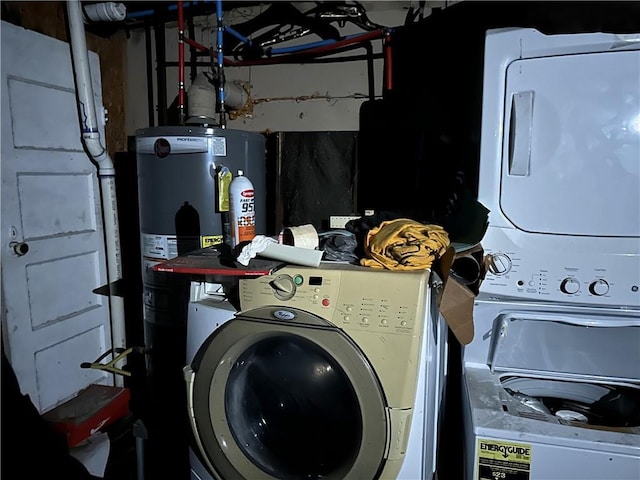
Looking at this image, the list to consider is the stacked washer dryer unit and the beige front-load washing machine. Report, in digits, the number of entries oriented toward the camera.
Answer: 2

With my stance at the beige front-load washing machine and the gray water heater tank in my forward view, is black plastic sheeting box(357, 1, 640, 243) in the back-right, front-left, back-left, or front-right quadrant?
front-right

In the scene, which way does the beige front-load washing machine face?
toward the camera

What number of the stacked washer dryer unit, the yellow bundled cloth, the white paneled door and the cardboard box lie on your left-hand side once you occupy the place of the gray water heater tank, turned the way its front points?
3

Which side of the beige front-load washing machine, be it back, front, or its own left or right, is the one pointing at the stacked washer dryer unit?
left

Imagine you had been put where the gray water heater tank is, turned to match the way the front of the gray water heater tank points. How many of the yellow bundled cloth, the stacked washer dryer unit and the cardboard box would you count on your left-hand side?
3

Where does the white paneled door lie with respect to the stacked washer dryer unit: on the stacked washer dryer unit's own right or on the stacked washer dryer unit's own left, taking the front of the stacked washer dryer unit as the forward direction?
on the stacked washer dryer unit's own right

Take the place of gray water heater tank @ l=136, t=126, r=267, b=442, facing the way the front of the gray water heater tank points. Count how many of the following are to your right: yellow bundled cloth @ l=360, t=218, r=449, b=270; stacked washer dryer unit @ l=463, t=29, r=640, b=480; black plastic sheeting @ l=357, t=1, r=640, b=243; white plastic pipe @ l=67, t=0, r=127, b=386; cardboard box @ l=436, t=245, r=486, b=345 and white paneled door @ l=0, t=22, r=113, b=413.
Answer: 2

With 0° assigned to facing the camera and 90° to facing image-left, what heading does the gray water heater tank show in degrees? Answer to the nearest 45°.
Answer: approximately 45°

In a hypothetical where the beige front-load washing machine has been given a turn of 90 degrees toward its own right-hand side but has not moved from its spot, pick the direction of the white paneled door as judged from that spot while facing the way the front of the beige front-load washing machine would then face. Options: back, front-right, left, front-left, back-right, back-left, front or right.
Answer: front-right

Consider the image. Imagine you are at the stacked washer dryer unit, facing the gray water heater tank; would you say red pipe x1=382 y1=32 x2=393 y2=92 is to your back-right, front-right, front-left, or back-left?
front-right

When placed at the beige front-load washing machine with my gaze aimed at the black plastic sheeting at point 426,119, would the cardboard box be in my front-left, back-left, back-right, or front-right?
front-right

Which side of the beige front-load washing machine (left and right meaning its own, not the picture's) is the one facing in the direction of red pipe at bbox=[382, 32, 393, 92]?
back

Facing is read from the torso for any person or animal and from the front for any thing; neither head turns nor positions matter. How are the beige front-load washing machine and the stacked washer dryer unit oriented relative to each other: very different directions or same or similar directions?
same or similar directions

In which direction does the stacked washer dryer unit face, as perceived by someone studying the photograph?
facing the viewer

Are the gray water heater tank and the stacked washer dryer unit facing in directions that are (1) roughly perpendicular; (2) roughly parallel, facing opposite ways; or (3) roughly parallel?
roughly parallel
